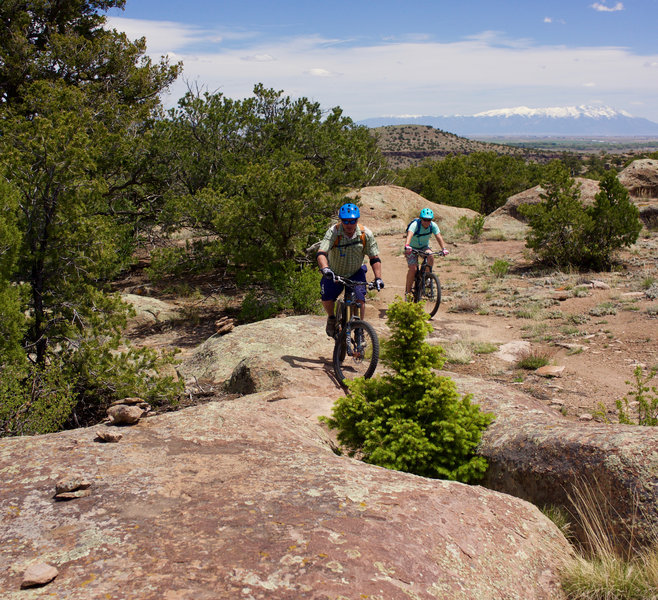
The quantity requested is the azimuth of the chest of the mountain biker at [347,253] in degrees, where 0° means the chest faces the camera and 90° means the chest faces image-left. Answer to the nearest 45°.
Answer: approximately 0°

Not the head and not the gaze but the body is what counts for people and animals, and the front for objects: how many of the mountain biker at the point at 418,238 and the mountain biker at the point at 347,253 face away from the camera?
0

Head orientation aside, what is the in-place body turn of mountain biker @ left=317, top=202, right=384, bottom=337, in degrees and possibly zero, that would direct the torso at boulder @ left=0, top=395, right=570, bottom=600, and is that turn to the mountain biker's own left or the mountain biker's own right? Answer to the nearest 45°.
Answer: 0° — they already face it

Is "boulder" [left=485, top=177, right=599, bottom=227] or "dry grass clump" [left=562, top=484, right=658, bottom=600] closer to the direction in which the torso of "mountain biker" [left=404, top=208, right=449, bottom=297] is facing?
the dry grass clump

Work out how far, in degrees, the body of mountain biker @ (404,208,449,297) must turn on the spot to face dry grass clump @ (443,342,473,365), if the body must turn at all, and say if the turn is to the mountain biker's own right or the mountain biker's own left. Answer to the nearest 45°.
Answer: approximately 45° to the mountain biker's own right

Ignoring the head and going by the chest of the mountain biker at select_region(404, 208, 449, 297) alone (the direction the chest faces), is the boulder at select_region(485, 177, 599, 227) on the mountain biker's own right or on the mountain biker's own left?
on the mountain biker's own left

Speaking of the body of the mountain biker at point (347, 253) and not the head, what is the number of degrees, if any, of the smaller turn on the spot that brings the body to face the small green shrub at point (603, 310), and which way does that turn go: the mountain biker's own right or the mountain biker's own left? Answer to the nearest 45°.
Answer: approximately 135° to the mountain biker's own left

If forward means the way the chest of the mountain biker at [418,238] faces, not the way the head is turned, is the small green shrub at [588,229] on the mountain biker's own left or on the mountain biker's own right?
on the mountain biker's own left

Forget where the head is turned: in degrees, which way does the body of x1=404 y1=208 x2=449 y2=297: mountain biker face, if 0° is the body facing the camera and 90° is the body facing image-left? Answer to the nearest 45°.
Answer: approximately 315°
